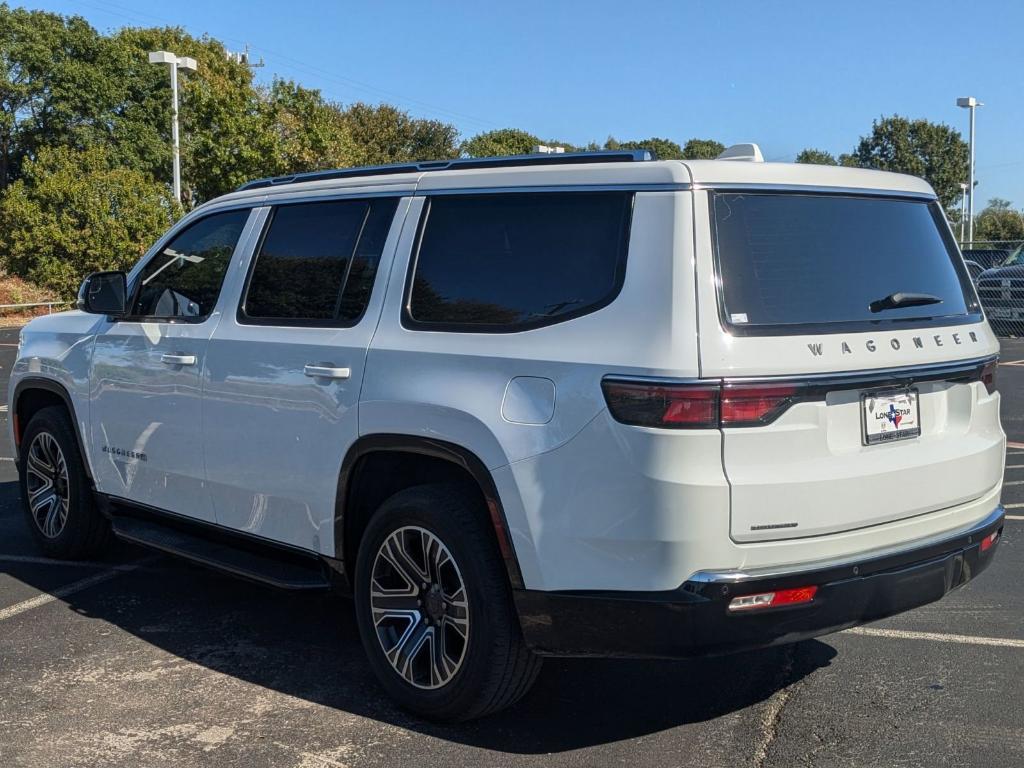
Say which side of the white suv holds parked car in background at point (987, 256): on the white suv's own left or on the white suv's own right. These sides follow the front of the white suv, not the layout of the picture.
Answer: on the white suv's own right

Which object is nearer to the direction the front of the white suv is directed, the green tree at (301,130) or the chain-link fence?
the green tree

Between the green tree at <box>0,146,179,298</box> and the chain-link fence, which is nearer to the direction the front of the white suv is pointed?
the green tree

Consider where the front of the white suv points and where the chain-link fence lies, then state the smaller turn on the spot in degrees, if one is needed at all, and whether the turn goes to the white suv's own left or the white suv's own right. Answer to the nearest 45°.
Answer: approximately 90° to the white suv's own right

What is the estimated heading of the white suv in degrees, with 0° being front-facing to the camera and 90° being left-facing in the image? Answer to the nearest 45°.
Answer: approximately 135°

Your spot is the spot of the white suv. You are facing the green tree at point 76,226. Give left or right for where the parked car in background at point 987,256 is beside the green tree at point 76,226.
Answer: right

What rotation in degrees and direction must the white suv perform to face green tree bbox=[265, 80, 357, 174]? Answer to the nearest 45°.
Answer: approximately 45° to its right
